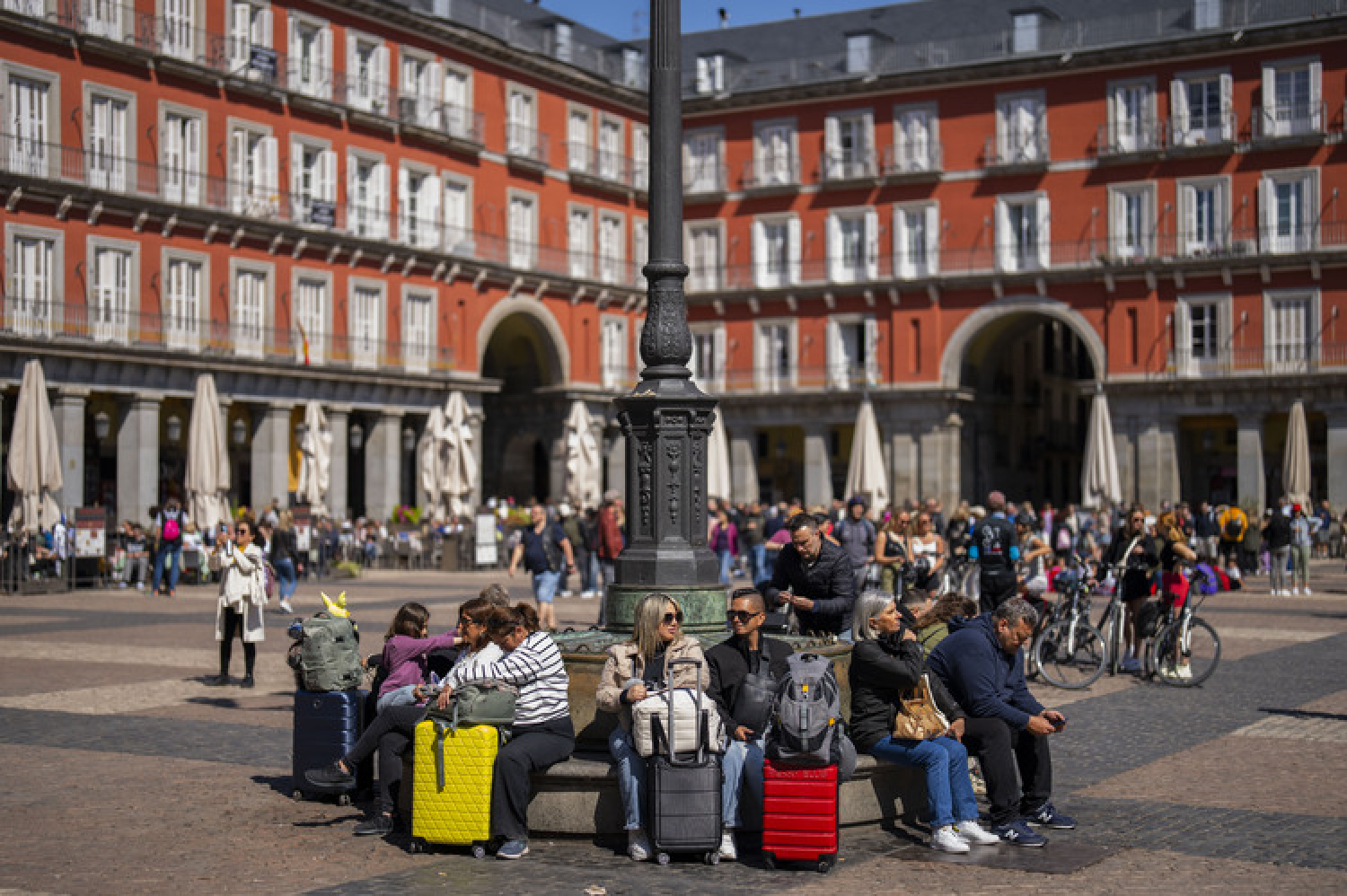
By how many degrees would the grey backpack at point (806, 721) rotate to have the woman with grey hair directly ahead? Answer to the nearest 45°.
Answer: approximately 135° to its left

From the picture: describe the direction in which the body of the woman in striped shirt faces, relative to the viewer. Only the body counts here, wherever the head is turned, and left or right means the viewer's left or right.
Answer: facing to the left of the viewer

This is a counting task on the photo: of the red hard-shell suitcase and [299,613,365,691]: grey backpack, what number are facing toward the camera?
2

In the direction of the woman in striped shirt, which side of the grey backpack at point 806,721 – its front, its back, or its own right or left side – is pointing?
right

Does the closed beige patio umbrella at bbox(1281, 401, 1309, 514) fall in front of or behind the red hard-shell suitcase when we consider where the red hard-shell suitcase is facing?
behind

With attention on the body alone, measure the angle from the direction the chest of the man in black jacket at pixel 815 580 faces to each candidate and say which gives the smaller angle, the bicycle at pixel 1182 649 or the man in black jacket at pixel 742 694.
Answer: the man in black jacket

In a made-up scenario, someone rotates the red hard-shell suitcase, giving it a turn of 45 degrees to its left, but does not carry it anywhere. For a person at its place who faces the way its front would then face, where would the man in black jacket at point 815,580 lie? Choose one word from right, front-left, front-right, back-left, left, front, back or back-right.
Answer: back-left

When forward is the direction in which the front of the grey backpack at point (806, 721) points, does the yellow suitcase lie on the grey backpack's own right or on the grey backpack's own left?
on the grey backpack's own right

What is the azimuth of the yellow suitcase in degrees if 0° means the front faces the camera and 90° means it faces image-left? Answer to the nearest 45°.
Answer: approximately 0°

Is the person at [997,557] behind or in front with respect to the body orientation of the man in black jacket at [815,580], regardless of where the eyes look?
behind

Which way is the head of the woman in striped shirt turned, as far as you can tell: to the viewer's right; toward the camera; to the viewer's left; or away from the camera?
to the viewer's left

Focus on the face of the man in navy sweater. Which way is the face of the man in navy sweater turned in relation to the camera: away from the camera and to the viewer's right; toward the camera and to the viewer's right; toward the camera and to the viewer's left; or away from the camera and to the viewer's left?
toward the camera and to the viewer's right

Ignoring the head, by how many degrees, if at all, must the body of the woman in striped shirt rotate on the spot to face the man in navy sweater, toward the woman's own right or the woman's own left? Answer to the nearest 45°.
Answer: approximately 180°
